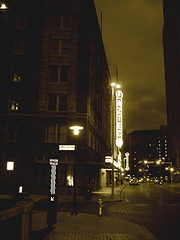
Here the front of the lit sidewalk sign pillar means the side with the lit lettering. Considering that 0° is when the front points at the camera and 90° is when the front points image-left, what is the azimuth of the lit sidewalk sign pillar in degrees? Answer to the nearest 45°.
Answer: approximately 0°
